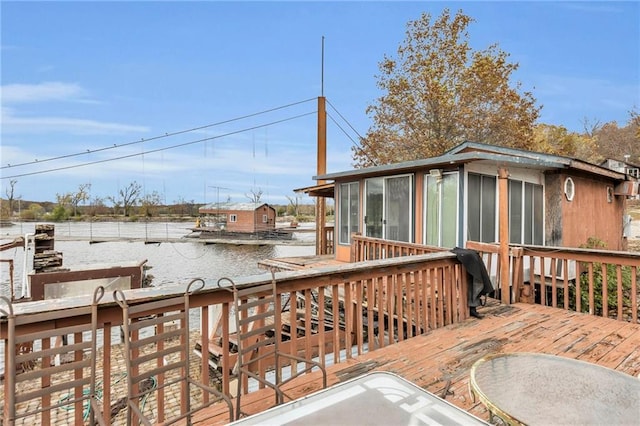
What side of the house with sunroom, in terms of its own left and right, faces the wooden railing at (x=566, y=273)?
left

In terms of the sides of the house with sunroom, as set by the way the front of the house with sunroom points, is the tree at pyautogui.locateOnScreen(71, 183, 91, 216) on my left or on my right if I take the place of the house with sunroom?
on my right

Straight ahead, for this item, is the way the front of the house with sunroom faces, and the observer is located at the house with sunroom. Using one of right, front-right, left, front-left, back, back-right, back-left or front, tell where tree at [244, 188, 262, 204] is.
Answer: right

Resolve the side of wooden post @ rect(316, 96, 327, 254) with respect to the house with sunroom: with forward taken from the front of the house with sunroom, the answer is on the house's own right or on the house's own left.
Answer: on the house's own right

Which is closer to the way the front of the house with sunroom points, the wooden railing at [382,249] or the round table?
the wooden railing

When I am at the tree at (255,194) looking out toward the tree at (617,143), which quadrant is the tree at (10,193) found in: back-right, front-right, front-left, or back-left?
back-right

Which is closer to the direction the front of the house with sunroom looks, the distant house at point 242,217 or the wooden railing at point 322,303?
the wooden railing

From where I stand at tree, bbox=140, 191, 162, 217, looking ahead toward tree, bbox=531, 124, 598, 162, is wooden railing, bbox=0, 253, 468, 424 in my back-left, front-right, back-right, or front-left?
front-right

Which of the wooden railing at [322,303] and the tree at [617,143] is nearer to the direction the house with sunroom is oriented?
the wooden railing

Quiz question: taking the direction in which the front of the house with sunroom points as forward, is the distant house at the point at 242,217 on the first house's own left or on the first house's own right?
on the first house's own right

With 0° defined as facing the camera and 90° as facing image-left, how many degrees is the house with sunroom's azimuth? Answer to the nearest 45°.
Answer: approximately 45°

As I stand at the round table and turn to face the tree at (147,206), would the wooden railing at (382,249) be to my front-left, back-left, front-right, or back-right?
front-right

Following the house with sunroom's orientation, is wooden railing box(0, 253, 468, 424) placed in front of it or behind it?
in front

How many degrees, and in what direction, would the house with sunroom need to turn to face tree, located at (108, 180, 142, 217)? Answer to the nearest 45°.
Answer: approximately 90° to its right

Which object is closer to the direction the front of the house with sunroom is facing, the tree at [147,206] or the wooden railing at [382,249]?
the wooden railing

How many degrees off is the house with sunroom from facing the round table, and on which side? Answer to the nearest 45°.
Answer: approximately 45° to its left
